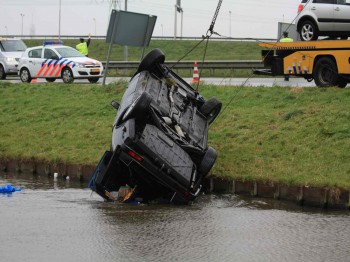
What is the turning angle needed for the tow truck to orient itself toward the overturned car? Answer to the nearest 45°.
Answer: approximately 90° to its right

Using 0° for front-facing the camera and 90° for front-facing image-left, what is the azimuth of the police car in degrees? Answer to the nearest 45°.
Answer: approximately 315°

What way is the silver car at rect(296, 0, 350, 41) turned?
to the viewer's right

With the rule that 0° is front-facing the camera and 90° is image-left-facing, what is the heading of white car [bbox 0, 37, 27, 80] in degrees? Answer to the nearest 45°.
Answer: approximately 315°

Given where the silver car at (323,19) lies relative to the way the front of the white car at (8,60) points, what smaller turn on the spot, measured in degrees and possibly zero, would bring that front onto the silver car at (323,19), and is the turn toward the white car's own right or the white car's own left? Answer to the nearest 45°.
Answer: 0° — it already faces it

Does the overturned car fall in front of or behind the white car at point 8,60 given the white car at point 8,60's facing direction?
in front

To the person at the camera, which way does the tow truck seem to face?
facing to the right of the viewer

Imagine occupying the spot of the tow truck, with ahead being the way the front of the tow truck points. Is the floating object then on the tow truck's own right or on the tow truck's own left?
on the tow truck's own right

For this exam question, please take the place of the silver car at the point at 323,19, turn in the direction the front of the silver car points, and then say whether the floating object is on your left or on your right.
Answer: on your right
